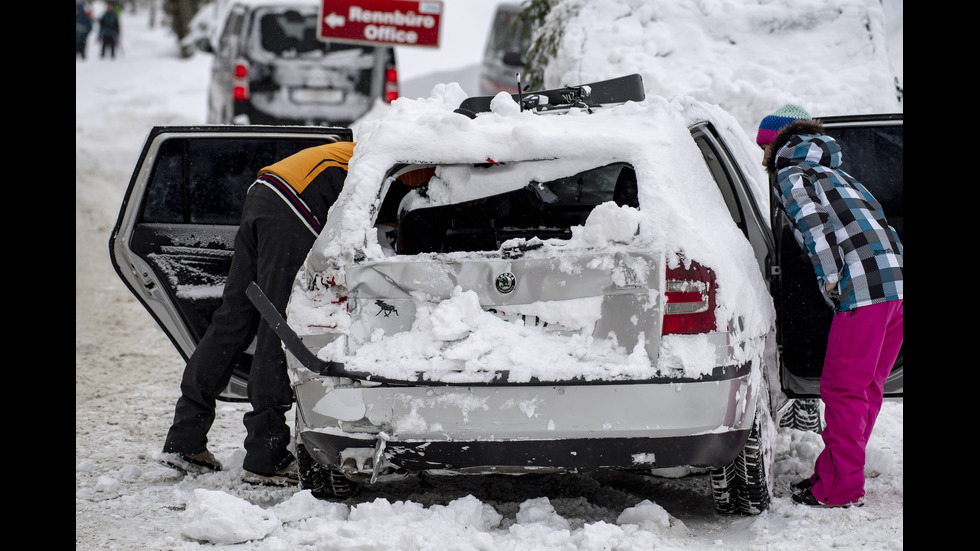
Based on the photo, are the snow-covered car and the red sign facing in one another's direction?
yes

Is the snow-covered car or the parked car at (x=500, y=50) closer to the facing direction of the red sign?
the snow-covered car

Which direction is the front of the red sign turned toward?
toward the camera

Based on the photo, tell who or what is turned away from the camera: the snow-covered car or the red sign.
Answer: the snow-covered car

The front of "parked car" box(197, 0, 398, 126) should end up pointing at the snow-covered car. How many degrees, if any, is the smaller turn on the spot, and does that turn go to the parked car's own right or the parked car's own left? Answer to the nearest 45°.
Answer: approximately 180°

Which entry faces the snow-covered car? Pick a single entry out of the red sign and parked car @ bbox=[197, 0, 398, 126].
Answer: the red sign

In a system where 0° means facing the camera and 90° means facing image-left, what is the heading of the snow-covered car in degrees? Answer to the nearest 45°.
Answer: approximately 180°

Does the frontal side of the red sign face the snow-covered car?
yes

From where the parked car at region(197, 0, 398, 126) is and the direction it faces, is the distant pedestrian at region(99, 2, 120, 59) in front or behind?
in front

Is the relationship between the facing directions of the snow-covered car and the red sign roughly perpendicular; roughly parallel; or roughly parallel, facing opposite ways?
roughly parallel, facing opposite ways

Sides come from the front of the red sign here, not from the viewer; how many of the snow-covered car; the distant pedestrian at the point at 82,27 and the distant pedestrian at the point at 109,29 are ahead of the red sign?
1

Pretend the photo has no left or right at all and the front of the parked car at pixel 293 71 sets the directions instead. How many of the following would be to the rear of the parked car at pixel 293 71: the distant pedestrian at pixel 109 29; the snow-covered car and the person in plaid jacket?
2

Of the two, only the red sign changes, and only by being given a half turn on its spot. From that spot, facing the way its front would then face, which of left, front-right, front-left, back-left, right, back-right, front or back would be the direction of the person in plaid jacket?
back

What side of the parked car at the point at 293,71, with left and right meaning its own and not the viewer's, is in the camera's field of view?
back

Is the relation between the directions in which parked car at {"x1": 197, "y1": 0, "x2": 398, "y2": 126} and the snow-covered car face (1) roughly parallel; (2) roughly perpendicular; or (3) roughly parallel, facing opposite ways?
roughly parallel

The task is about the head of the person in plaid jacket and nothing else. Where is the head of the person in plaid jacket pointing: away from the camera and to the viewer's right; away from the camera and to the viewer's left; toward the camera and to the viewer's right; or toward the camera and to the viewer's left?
away from the camera and to the viewer's left

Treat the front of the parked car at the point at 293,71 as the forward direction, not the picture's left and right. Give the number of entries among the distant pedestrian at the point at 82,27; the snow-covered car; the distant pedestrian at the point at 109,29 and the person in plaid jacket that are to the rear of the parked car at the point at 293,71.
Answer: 2

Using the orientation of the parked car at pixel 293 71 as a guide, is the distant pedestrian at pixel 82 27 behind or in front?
in front
